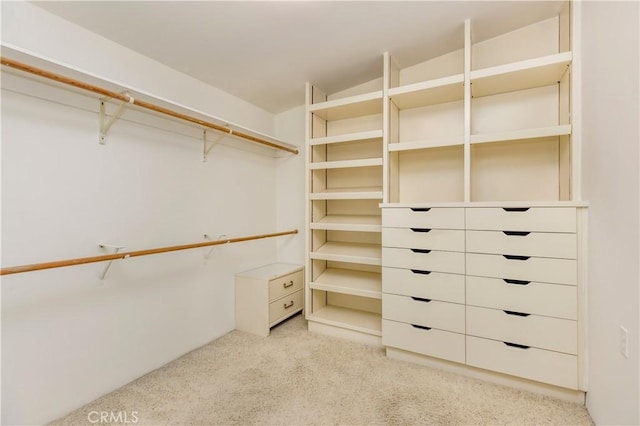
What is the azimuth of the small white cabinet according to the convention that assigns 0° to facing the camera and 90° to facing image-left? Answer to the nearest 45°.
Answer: approximately 315°
